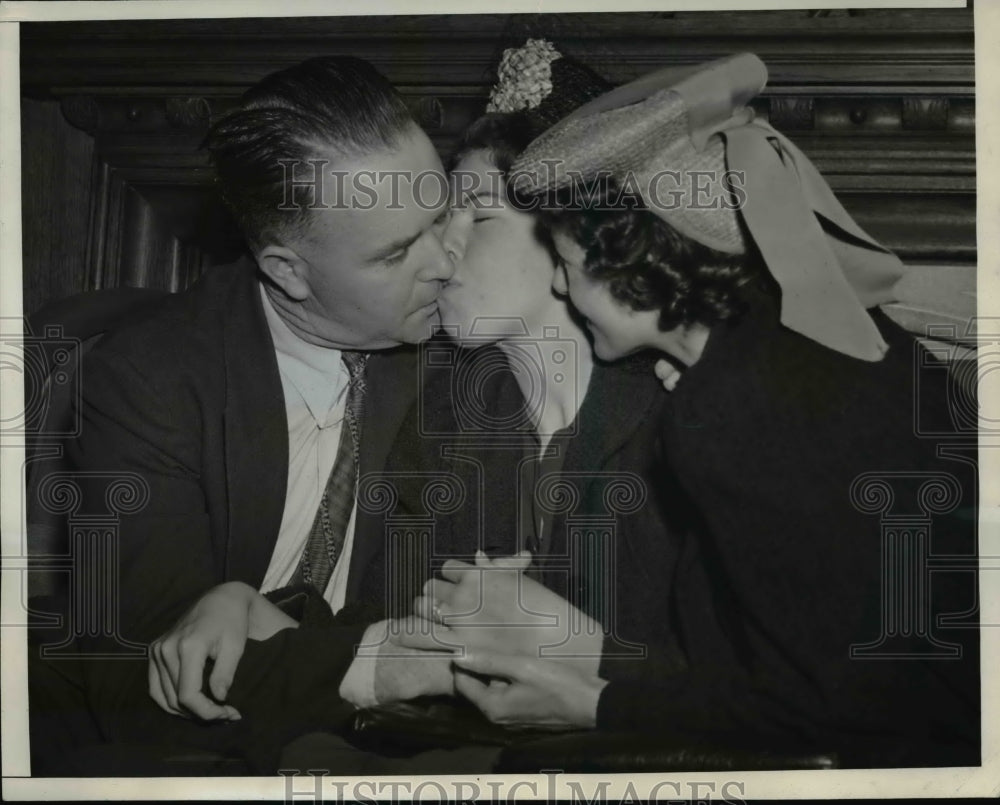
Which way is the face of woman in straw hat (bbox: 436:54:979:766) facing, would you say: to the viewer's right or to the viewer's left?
to the viewer's left

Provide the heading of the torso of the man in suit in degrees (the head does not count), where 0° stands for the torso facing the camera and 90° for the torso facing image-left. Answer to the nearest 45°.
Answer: approximately 315°

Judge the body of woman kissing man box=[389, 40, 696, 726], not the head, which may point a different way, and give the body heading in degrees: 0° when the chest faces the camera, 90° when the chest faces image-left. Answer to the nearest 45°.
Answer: approximately 45°

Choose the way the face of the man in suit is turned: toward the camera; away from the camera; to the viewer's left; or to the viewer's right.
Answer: to the viewer's right

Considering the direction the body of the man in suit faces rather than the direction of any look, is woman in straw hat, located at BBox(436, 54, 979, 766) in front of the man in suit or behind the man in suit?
in front
